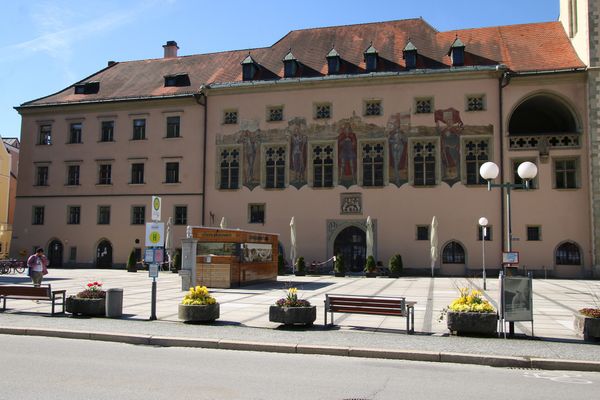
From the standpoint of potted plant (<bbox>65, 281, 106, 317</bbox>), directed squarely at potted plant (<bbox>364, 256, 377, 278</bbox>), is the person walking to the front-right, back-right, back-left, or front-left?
front-left

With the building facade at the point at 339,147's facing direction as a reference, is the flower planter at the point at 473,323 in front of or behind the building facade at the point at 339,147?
in front

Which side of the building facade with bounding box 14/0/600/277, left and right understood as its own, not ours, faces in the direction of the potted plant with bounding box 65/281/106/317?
front

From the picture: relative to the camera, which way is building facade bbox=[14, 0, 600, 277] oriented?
toward the camera

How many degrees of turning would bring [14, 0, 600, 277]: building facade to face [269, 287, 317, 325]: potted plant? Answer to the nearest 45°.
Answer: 0° — it already faces it

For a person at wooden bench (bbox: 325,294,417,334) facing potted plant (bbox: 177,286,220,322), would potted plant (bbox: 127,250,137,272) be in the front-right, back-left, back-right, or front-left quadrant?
front-right

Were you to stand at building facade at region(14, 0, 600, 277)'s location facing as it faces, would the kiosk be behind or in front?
in front

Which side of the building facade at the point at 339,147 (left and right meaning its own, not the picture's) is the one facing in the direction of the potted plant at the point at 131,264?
right

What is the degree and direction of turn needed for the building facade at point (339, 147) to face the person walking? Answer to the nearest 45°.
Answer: approximately 45° to its right

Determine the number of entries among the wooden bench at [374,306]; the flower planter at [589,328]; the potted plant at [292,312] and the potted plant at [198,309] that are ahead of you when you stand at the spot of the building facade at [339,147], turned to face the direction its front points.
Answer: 4

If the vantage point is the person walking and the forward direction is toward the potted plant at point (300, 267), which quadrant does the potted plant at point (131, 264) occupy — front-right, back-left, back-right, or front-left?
front-left

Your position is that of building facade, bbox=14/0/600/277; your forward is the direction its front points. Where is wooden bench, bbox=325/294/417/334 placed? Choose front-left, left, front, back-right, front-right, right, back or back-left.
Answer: front
